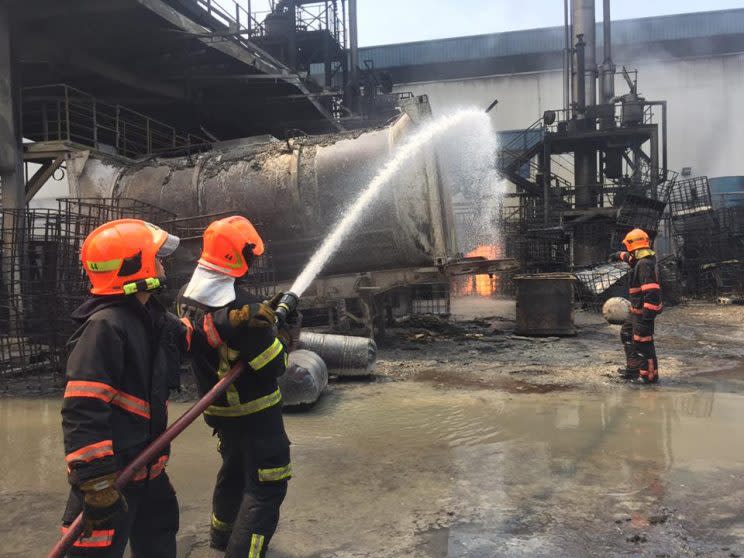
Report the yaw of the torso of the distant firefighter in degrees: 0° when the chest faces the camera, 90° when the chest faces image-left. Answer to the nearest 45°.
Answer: approximately 90°

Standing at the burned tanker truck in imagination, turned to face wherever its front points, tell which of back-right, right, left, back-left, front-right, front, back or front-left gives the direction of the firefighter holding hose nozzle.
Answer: back-left

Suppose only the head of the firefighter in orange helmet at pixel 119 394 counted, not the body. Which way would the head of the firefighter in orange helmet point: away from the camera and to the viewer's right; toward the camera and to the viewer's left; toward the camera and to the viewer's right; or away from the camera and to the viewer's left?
away from the camera and to the viewer's right

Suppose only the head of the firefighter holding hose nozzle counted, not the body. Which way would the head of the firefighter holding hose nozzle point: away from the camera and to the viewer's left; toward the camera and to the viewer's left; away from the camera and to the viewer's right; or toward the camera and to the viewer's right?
away from the camera and to the viewer's right

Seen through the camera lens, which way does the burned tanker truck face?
facing away from the viewer and to the left of the viewer

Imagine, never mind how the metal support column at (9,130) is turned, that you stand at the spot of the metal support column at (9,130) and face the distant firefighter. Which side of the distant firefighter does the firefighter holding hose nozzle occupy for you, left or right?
right

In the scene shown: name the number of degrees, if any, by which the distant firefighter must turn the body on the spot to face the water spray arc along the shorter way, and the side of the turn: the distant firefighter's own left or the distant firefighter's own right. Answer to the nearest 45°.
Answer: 0° — they already face it
